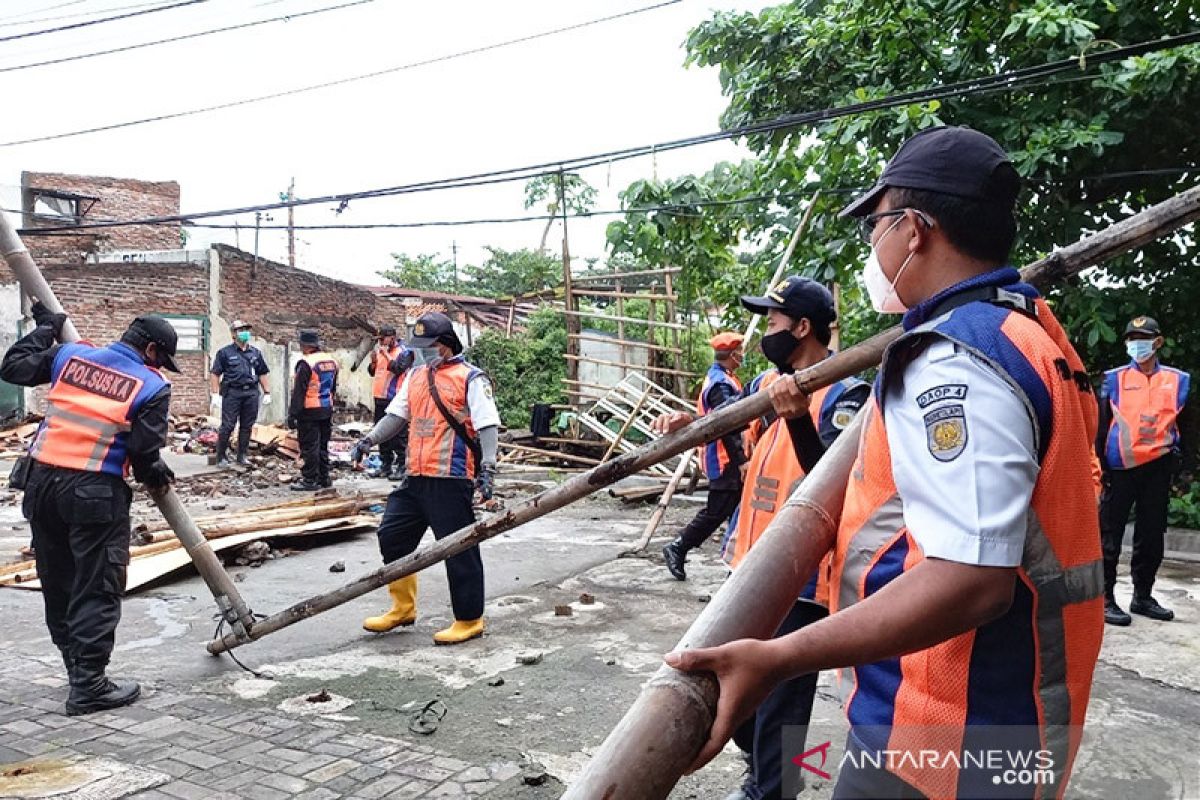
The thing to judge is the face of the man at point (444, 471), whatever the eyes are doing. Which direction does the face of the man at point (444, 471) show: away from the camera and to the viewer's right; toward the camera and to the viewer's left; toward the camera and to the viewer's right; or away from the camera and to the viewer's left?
toward the camera and to the viewer's left

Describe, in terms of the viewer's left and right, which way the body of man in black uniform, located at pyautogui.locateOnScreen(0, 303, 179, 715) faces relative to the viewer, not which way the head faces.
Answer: facing away from the viewer and to the right of the viewer

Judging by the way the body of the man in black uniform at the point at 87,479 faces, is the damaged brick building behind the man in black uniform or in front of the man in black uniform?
in front

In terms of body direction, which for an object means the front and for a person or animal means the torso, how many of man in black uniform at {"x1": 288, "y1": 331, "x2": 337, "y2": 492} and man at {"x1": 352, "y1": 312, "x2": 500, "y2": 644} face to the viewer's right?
0

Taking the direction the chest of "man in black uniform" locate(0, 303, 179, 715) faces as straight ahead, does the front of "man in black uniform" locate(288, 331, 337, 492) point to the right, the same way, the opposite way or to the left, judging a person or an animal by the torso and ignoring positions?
to the left

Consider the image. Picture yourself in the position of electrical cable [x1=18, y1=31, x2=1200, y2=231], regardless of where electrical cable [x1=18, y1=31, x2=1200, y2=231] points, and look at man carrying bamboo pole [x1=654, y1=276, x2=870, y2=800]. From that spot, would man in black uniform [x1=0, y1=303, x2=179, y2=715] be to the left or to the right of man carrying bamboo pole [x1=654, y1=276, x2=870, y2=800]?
right

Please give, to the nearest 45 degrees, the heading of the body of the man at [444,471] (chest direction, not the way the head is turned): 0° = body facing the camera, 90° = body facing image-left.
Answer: approximately 45°

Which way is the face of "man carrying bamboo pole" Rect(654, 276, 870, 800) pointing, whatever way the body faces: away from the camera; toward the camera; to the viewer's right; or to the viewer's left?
to the viewer's left

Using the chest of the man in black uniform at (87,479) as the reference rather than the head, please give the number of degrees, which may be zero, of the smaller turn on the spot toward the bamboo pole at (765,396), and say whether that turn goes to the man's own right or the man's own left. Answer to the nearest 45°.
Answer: approximately 90° to the man's own right

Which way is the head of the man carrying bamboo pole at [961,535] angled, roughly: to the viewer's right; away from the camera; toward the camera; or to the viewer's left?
to the viewer's left

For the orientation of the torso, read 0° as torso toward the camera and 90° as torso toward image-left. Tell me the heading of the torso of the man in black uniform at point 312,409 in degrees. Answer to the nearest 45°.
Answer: approximately 135°

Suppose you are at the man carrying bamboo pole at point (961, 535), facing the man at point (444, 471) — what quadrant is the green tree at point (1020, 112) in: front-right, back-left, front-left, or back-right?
front-right
